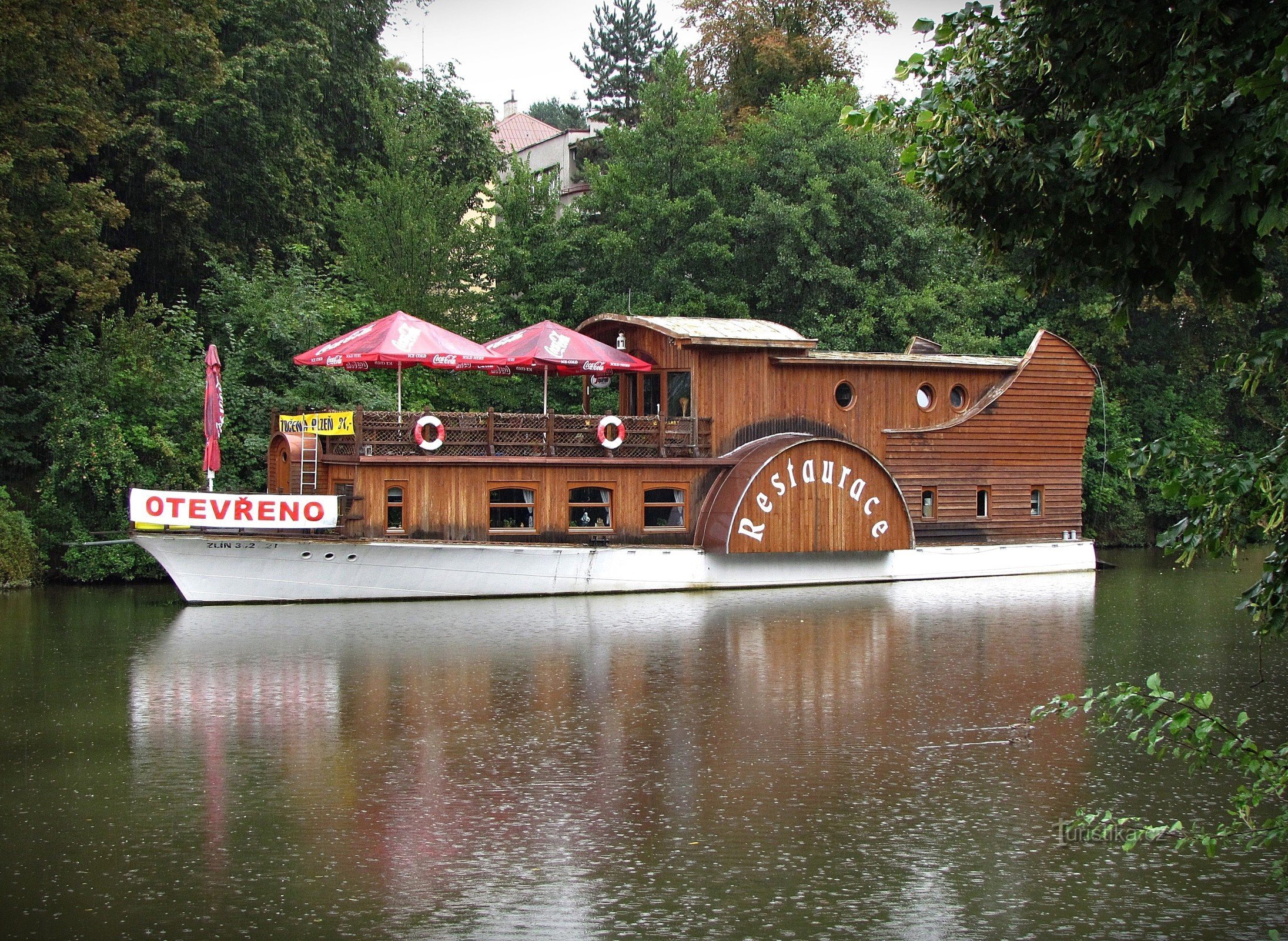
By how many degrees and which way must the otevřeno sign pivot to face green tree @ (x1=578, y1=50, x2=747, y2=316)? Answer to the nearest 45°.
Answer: approximately 135° to its left

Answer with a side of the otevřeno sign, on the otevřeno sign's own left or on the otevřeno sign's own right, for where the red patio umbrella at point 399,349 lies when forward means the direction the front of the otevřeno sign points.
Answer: on the otevřeno sign's own left

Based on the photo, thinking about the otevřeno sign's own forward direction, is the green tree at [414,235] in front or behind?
behind

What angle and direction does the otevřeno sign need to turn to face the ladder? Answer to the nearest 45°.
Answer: approximately 135° to its left

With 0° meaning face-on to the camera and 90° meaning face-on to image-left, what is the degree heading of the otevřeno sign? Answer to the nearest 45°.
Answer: approximately 0°

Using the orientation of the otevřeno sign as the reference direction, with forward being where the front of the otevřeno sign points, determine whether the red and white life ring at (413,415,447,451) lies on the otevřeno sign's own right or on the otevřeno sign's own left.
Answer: on the otevřeno sign's own left

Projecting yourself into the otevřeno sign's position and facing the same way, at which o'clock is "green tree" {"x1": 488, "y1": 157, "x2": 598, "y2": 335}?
The green tree is roughly at 7 o'clock from the otevřeno sign.

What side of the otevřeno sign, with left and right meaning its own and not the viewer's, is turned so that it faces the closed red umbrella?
back

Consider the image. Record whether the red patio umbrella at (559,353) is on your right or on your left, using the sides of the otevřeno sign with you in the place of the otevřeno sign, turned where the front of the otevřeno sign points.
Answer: on your left

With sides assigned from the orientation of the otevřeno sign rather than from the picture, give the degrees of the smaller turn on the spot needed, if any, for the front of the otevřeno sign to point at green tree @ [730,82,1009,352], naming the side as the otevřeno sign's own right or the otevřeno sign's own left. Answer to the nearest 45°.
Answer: approximately 135° to the otevřeno sign's own left
